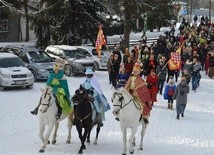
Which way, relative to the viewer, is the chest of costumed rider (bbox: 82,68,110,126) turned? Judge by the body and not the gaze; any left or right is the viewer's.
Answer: facing the viewer and to the left of the viewer

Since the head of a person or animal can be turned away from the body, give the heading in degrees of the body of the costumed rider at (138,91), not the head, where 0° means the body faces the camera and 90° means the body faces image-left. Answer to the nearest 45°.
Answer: approximately 45°

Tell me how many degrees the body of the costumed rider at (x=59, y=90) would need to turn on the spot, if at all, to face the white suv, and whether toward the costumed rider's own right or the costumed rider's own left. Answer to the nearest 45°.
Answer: approximately 135° to the costumed rider's own right

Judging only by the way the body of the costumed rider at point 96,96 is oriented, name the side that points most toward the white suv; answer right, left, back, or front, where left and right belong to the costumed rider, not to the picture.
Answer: right

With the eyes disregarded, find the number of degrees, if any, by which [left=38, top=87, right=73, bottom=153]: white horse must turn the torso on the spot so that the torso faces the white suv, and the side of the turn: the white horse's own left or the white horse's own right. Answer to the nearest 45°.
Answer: approximately 135° to the white horse's own right

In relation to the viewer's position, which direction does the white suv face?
facing the viewer and to the right of the viewer

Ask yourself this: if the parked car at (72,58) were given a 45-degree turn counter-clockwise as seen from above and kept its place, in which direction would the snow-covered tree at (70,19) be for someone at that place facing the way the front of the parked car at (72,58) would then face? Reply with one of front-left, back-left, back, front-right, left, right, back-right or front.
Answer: left

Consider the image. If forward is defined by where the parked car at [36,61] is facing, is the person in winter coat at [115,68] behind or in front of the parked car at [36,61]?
in front
